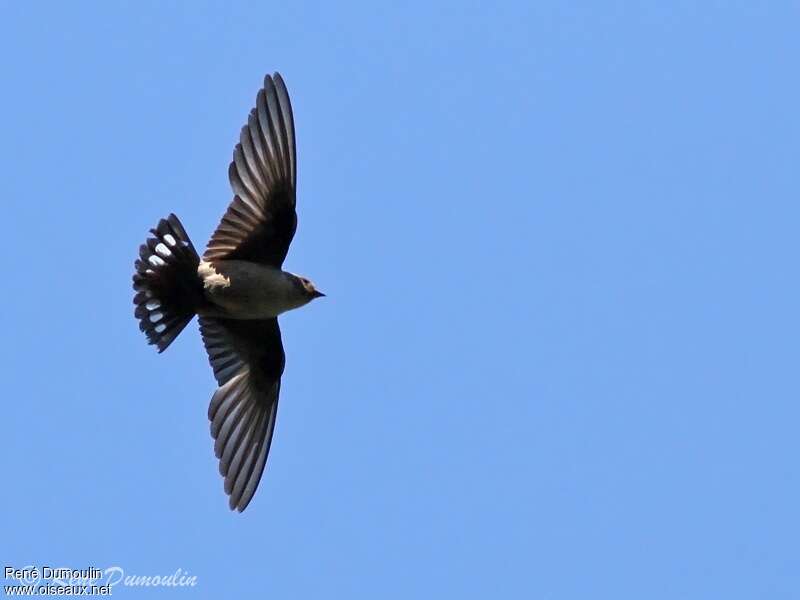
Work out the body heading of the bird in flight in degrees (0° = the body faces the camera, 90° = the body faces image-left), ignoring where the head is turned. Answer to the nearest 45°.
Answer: approximately 270°
